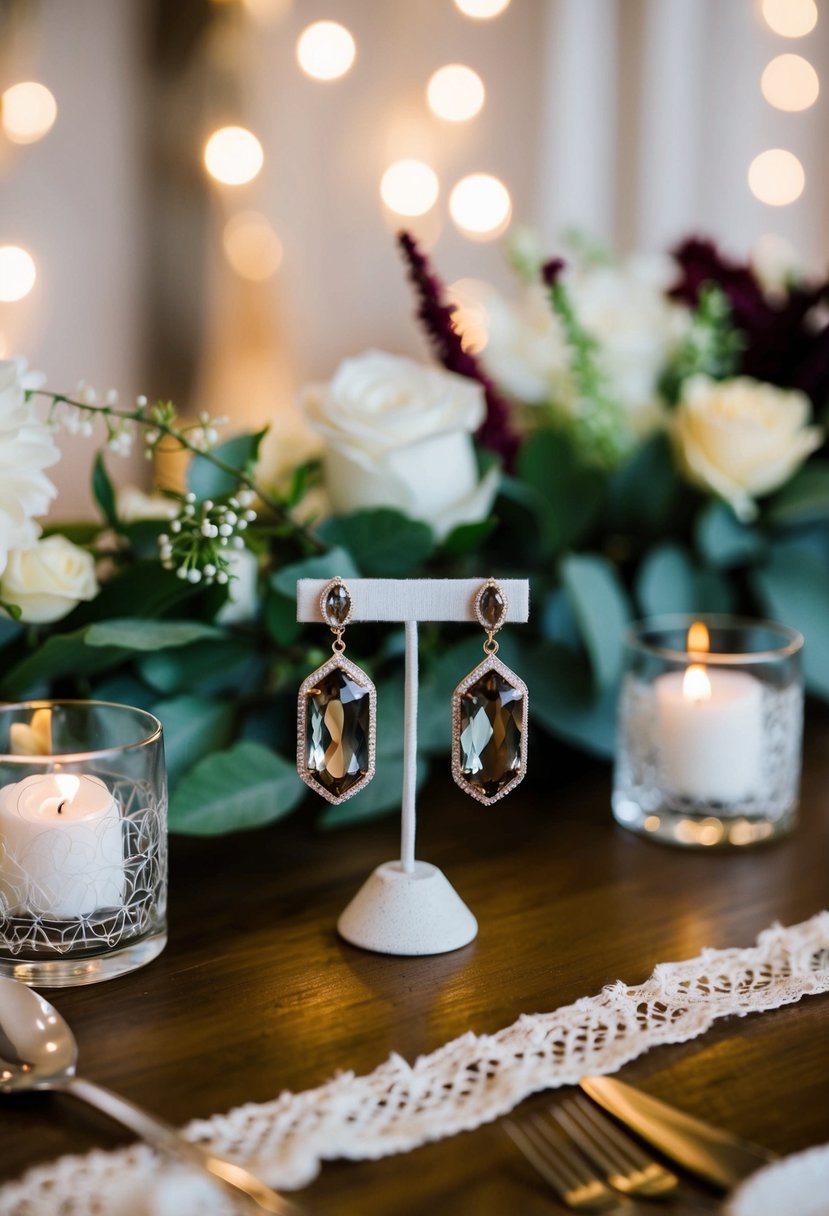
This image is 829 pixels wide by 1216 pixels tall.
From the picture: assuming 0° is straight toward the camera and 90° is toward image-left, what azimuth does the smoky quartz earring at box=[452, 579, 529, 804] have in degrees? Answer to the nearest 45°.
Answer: approximately 0°

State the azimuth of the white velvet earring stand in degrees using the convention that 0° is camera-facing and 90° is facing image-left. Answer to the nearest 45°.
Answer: approximately 0°

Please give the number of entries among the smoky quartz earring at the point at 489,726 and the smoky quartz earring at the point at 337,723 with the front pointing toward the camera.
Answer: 2
